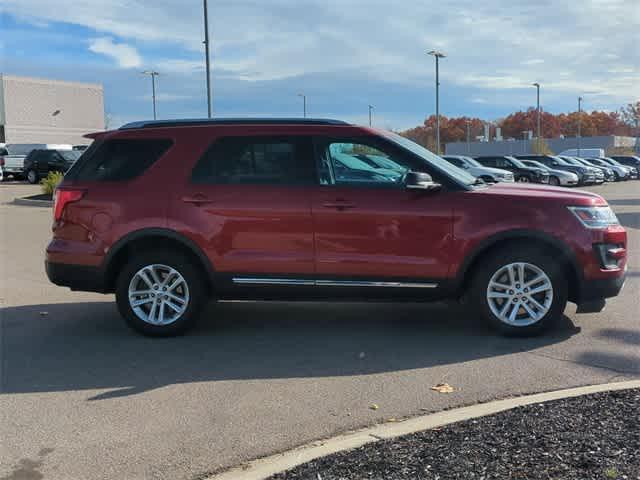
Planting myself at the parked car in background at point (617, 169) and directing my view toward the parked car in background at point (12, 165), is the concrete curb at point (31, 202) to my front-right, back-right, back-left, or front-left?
front-left

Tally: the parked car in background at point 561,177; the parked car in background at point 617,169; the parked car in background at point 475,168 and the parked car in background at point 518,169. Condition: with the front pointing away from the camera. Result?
0

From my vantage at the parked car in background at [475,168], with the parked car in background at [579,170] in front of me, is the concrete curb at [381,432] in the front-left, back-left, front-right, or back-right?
back-right

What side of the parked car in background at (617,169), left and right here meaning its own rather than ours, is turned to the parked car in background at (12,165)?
right

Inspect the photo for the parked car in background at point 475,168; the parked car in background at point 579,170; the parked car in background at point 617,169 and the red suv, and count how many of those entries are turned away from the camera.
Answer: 0

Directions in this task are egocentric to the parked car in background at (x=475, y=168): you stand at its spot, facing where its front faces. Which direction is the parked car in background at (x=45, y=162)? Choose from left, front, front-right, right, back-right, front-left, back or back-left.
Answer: back-right

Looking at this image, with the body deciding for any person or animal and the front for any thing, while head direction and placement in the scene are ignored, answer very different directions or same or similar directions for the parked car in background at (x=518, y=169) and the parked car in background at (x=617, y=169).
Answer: same or similar directions

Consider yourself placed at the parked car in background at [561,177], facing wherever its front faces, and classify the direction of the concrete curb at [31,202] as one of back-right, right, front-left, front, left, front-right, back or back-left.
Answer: right

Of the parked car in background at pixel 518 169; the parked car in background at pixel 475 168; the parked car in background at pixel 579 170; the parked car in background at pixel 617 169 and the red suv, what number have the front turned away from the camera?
0

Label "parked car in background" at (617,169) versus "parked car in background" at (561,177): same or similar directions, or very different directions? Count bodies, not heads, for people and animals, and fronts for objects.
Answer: same or similar directions

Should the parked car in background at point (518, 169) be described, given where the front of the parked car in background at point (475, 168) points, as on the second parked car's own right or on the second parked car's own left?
on the second parked car's own left

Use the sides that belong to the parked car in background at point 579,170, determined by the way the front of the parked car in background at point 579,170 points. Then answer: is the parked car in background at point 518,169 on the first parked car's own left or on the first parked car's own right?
on the first parked car's own right

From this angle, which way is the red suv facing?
to the viewer's right
